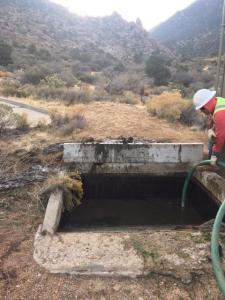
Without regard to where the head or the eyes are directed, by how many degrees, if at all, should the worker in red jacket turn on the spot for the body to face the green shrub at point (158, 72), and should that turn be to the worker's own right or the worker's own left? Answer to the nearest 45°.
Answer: approximately 90° to the worker's own right

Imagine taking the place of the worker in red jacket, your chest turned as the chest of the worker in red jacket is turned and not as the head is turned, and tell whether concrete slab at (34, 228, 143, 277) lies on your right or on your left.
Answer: on your left

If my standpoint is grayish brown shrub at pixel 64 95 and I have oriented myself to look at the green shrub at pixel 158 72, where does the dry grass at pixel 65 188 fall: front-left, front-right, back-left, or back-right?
back-right

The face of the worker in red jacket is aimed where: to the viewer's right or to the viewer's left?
to the viewer's left

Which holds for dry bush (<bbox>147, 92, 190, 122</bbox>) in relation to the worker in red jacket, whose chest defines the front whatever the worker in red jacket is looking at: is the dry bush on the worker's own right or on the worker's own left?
on the worker's own right

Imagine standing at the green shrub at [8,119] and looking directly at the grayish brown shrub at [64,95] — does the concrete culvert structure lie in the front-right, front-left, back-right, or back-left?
back-right

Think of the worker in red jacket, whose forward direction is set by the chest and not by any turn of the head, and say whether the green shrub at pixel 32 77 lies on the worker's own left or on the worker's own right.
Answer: on the worker's own right

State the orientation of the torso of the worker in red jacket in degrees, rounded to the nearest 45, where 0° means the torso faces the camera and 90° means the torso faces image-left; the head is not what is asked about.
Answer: approximately 90°

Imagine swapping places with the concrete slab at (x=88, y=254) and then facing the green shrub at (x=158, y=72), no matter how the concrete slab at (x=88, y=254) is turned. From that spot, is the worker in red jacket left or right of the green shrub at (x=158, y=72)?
right
